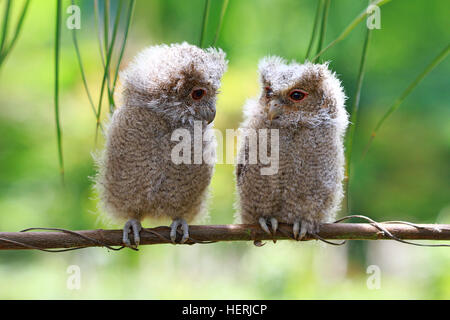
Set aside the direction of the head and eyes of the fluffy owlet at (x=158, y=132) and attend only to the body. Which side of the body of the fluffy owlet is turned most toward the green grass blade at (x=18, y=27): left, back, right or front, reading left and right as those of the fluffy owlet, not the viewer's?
right

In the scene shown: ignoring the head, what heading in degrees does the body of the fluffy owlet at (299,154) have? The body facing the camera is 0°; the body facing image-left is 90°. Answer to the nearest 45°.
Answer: approximately 45°

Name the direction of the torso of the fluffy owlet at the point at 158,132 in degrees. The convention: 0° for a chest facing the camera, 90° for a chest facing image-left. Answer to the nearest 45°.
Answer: approximately 315°
